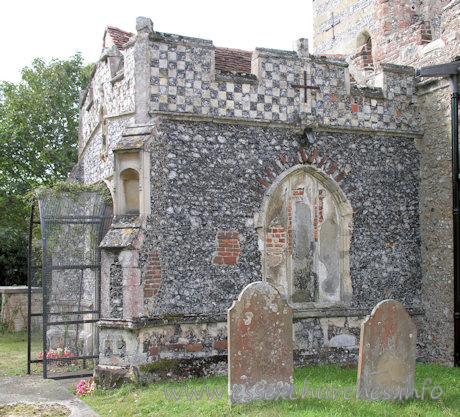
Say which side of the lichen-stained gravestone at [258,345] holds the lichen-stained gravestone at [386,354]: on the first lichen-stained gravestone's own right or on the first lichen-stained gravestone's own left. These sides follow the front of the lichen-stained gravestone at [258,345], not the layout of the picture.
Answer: on the first lichen-stained gravestone's own left

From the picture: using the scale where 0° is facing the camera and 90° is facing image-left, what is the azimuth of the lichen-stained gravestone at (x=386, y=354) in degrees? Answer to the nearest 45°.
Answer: approximately 0°

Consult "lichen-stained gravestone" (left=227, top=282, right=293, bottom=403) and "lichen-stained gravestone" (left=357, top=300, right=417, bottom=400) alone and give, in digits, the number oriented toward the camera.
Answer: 2

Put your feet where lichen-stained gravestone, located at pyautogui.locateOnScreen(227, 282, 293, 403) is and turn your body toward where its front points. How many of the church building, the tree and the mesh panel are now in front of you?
0

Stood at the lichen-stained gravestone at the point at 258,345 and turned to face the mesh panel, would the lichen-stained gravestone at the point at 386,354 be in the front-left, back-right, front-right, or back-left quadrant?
back-right

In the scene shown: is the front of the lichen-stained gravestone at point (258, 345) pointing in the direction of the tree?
no

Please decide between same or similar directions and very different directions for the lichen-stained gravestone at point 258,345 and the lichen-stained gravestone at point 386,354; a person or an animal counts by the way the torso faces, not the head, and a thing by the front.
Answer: same or similar directions

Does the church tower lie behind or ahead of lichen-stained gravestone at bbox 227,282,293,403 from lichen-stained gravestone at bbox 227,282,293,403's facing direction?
behind

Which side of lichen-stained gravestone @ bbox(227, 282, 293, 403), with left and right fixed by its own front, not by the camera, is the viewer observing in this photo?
front

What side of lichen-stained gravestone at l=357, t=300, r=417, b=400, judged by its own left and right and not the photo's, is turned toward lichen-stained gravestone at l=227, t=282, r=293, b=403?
right

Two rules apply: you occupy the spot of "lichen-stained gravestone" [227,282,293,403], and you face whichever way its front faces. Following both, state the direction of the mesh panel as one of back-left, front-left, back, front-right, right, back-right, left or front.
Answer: back-right

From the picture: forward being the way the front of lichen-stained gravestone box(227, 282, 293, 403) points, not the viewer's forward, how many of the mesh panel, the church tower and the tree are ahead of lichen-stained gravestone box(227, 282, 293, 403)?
0

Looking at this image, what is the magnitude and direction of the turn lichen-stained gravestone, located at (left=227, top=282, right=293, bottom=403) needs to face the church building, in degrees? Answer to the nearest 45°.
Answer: approximately 180°

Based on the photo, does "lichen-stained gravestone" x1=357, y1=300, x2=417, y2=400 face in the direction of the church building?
no

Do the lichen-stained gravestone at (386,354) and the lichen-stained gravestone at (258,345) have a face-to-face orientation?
no
